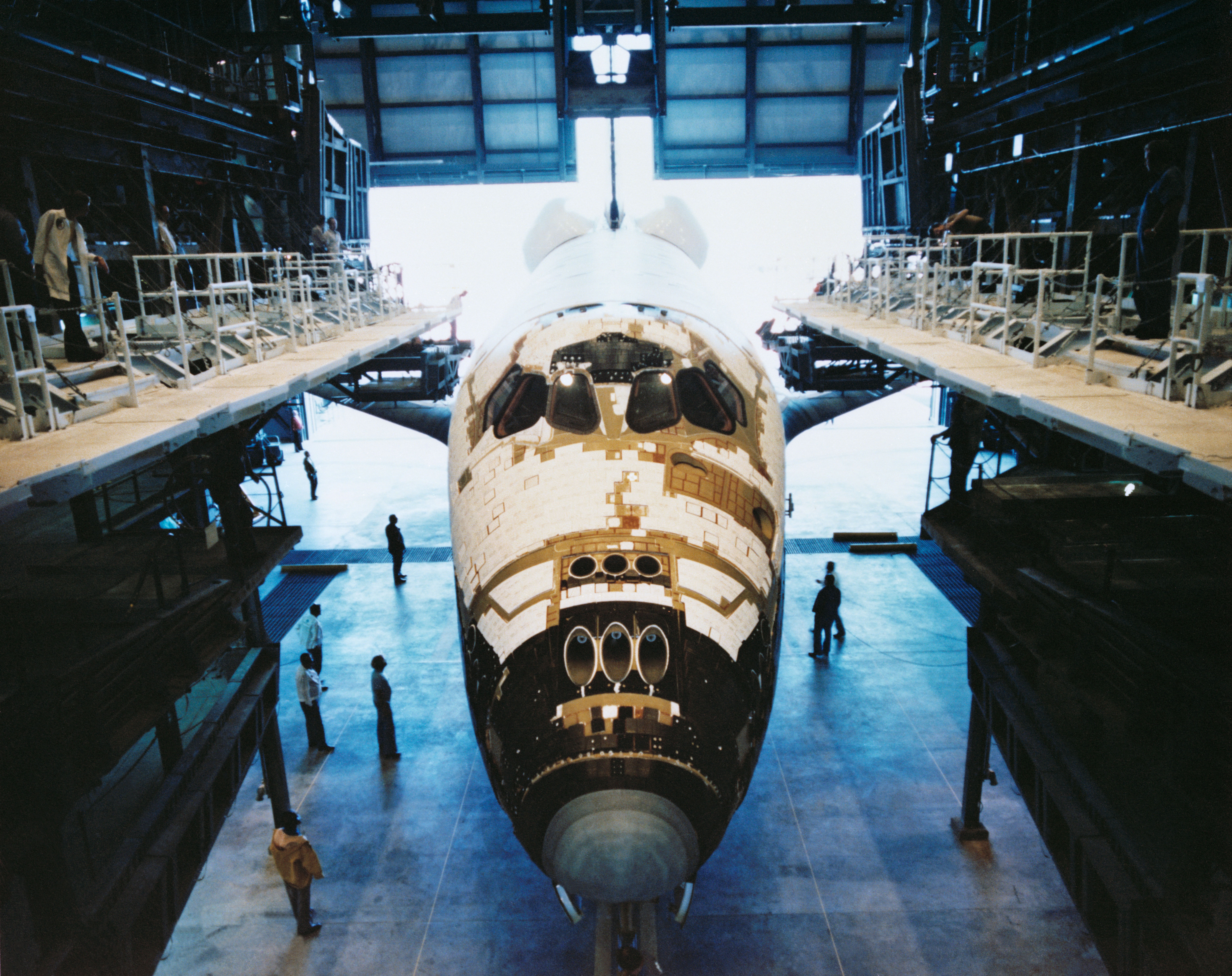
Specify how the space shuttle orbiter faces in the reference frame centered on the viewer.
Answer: facing the viewer

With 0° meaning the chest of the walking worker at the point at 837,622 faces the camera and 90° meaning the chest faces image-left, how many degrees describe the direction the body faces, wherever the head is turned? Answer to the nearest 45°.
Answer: approximately 90°

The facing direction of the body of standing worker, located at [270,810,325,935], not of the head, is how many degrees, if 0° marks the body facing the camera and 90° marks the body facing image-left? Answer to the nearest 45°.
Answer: approximately 225°

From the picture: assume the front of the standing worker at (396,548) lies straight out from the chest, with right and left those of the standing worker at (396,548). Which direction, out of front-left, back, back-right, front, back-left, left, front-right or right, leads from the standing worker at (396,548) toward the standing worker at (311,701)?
right

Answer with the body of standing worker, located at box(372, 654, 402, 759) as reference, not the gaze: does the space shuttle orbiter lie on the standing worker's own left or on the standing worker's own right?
on the standing worker's own left

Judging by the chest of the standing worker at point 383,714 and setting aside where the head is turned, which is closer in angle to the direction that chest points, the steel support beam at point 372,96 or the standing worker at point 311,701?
the steel support beam

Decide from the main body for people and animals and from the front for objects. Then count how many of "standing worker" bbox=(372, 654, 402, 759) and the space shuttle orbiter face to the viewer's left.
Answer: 0

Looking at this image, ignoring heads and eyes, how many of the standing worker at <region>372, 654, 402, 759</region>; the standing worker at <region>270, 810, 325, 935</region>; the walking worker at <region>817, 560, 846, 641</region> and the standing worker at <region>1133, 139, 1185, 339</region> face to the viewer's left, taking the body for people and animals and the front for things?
2

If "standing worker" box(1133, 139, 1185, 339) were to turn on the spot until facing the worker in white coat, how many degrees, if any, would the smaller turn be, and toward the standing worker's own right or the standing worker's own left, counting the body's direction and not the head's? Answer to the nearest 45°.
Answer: approximately 45° to the standing worker's own left

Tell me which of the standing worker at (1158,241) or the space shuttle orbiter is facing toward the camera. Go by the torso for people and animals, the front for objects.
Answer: the space shuttle orbiter

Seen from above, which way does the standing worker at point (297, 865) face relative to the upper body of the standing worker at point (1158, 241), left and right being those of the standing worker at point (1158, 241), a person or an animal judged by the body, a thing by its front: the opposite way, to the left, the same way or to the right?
to the right

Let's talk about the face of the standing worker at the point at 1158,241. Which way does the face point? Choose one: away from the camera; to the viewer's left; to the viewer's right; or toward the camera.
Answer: to the viewer's left

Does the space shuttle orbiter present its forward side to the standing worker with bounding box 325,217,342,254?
no

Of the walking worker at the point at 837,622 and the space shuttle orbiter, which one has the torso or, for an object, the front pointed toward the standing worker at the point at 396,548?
the walking worker at the point at 837,622

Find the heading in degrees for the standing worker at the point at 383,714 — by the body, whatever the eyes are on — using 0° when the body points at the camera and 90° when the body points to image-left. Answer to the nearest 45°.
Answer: approximately 270°
